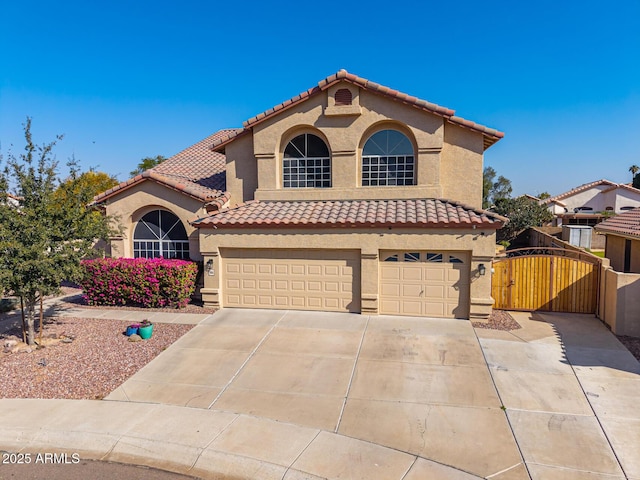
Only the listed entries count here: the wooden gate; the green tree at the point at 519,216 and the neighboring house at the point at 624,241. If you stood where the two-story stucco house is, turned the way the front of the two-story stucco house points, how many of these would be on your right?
0

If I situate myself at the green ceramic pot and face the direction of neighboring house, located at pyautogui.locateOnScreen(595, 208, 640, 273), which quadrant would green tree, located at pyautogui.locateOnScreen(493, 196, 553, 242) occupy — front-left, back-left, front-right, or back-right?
front-left

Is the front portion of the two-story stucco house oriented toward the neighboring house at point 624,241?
no

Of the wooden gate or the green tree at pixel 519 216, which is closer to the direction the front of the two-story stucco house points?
the wooden gate

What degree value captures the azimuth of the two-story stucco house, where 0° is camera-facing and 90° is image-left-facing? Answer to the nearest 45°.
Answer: approximately 0°

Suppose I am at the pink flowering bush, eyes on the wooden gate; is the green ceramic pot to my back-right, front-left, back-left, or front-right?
front-right

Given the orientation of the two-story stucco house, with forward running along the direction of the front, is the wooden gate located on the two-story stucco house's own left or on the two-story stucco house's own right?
on the two-story stucco house's own left

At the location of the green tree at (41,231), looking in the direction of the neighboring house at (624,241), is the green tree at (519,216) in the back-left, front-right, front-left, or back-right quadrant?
front-left

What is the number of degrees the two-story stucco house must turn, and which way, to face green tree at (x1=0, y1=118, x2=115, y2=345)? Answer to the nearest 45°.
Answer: approximately 45° to its right

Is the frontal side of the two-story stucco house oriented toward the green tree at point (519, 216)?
no

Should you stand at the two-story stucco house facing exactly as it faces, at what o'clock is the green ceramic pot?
The green ceramic pot is roughly at 2 o'clock from the two-story stucco house.

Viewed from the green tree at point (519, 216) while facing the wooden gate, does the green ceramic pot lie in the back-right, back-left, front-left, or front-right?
front-right
